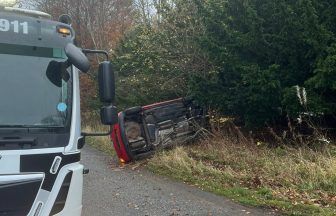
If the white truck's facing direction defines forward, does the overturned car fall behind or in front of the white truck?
behind

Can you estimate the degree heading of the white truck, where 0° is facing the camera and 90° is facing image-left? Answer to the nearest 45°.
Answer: approximately 0°
